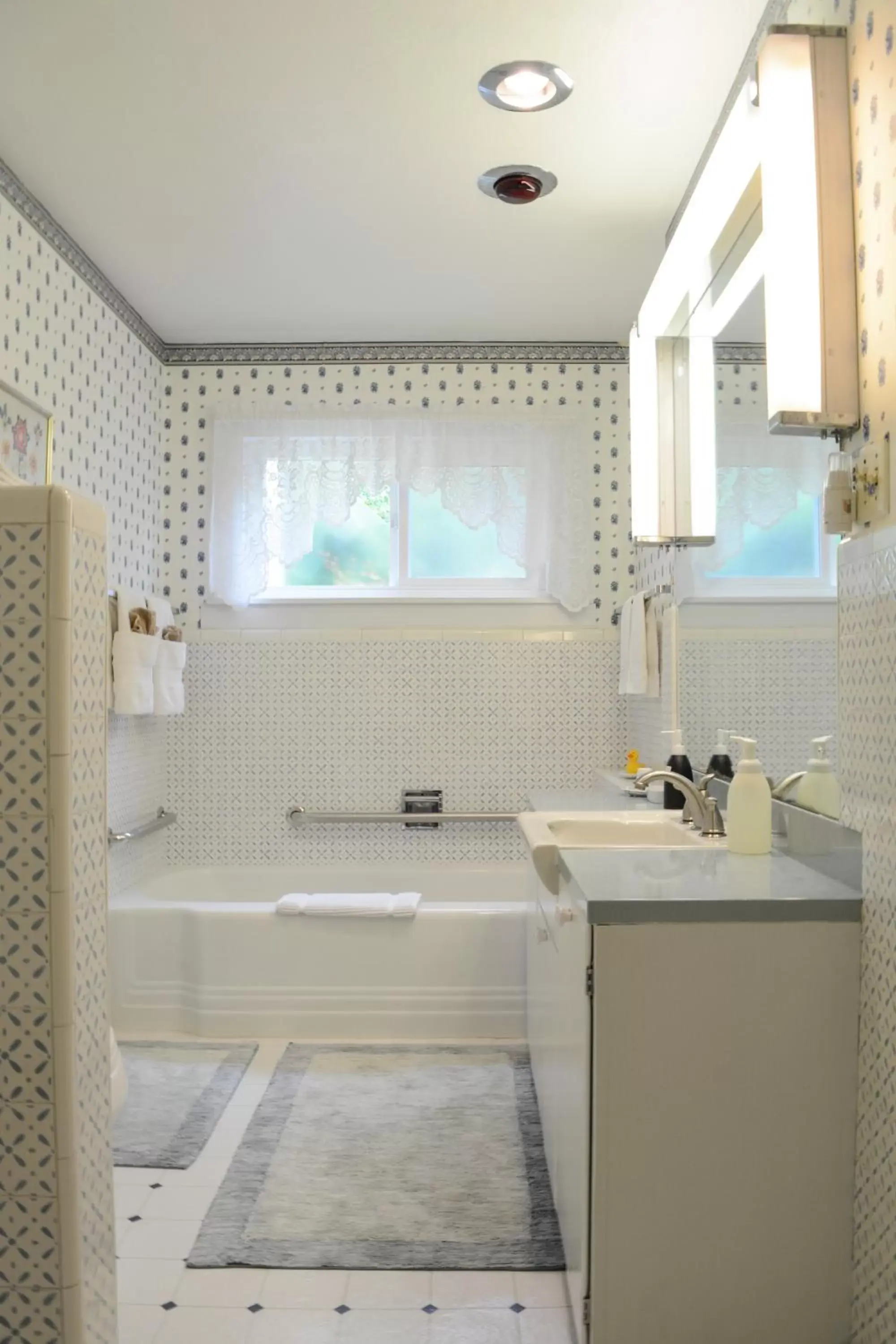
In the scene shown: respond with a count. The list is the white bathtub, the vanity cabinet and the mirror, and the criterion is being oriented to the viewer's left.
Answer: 2

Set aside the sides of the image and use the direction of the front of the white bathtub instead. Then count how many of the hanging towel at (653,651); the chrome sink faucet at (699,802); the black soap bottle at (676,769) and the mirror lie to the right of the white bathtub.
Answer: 0

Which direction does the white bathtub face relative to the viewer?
toward the camera

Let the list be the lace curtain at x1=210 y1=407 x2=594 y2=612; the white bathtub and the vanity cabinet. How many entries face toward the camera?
2

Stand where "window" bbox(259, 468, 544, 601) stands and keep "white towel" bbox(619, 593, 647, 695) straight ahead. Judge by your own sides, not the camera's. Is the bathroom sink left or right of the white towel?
right

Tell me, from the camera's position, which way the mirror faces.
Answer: facing to the left of the viewer

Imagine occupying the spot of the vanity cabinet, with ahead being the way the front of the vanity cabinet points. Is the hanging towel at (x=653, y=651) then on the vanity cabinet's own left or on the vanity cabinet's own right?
on the vanity cabinet's own right

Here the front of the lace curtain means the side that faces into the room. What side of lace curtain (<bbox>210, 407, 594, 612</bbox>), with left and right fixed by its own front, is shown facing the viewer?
front

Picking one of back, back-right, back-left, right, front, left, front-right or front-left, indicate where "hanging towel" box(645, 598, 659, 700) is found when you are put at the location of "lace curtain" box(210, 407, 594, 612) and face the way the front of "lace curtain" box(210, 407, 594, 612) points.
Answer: front-left

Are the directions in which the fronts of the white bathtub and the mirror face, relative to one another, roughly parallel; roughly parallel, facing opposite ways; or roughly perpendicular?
roughly perpendicular

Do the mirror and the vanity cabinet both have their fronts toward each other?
no

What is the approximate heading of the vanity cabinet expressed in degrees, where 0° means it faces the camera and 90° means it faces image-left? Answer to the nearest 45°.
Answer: approximately 90°

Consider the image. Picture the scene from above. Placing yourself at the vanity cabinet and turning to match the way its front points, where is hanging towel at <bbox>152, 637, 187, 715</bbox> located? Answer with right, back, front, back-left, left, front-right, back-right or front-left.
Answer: front-right

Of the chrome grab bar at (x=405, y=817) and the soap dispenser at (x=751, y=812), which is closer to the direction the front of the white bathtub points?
the soap dispenser

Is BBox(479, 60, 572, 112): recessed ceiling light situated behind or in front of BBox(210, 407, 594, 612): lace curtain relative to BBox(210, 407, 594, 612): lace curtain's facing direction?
in front

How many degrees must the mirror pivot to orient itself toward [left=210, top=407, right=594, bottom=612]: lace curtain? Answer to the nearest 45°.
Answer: approximately 45° to its right

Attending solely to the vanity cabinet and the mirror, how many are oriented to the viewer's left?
2

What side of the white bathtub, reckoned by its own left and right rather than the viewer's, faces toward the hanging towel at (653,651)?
left

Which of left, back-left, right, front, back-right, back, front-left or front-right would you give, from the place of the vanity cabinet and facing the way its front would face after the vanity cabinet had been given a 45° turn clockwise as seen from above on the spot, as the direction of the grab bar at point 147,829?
front
